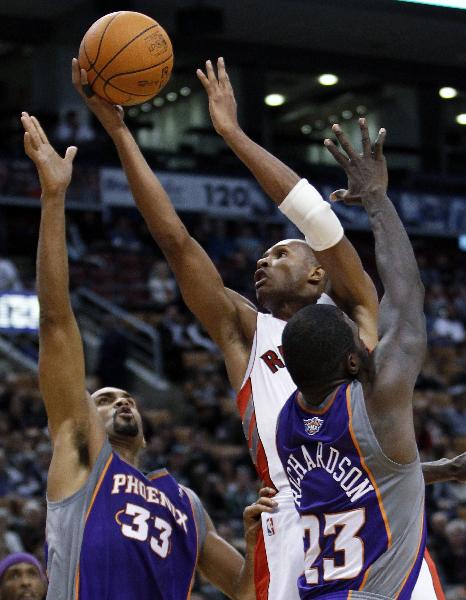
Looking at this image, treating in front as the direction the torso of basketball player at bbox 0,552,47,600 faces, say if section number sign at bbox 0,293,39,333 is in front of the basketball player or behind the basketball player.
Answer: behind

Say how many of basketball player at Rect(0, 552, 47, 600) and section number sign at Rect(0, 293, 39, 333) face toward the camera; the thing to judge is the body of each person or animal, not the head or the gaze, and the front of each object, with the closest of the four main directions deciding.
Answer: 2

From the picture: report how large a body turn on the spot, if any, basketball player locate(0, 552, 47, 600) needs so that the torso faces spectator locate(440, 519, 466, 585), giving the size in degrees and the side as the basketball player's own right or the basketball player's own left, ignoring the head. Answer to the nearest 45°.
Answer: approximately 135° to the basketball player's own left

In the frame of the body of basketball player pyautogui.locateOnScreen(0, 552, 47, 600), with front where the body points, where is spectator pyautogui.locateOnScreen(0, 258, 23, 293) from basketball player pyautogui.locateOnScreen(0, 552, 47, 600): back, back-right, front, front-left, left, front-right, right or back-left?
back

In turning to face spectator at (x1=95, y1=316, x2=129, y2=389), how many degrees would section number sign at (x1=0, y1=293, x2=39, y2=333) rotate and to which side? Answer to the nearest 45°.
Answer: approximately 45° to its left

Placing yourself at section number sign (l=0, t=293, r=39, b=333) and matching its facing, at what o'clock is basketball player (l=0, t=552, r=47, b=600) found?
The basketball player is roughly at 12 o'clock from the section number sign.
